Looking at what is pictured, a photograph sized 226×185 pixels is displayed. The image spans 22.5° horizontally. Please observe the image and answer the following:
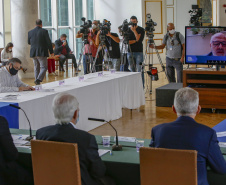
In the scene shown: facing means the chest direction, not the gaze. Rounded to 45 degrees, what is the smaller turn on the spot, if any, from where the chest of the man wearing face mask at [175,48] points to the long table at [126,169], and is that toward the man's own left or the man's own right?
0° — they already face it

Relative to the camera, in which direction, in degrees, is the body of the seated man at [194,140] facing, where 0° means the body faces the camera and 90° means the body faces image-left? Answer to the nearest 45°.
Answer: approximately 180°

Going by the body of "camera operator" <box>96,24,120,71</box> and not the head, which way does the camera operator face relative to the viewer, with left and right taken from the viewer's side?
facing the viewer and to the left of the viewer

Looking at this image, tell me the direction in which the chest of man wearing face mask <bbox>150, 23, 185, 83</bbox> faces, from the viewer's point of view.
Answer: toward the camera

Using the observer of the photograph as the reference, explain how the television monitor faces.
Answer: facing the viewer

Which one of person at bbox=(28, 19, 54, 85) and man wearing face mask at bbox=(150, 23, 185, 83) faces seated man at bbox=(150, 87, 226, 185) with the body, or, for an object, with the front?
the man wearing face mask

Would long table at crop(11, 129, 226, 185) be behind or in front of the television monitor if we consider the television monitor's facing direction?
in front

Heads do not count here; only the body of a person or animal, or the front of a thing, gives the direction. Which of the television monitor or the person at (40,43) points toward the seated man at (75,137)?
the television monitor

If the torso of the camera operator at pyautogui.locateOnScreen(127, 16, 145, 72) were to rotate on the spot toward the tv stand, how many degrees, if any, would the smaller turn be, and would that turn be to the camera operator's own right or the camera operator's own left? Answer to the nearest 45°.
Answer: approximately 90° to the camera operator's own left

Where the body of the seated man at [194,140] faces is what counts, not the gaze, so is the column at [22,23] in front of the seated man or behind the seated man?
in front

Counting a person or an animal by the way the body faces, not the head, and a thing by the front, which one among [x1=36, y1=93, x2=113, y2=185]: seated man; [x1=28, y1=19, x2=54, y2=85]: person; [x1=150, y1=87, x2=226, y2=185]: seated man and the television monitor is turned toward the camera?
the television monitor

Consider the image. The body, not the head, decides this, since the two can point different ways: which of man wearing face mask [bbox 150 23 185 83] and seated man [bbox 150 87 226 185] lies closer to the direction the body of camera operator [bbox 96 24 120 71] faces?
the seated man
